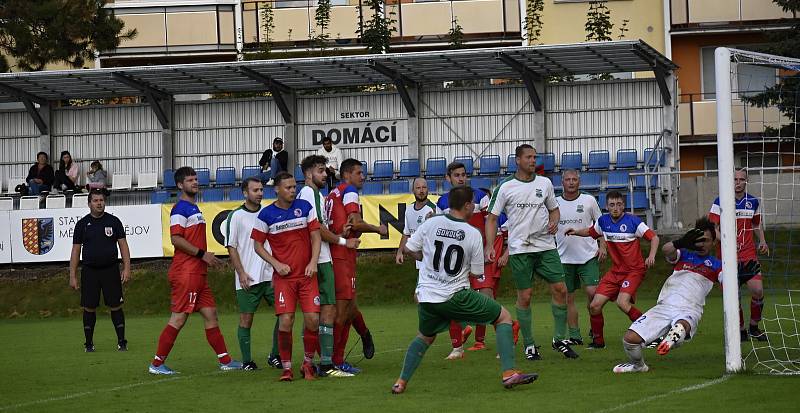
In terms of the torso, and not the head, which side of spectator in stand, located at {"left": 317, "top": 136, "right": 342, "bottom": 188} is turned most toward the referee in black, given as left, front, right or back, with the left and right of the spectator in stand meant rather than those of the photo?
front

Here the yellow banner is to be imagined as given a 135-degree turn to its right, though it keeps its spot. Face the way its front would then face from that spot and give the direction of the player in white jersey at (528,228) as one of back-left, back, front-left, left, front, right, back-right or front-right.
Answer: back-left

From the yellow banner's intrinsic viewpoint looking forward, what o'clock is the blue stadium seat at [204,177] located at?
The blue stadium seat is roughly at 5 o'clock from the yellow banner.

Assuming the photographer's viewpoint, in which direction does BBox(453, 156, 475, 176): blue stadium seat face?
facing the viewer

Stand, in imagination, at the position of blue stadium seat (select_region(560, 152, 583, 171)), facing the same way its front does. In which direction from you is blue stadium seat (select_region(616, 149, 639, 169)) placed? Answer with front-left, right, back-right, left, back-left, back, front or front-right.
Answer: left

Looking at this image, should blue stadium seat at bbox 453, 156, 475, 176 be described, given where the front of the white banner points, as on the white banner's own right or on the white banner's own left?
on the white banner's own left

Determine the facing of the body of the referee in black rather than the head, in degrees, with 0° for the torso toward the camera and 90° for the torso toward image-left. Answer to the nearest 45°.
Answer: approximately 0°

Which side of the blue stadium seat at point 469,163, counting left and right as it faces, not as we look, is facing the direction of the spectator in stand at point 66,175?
right

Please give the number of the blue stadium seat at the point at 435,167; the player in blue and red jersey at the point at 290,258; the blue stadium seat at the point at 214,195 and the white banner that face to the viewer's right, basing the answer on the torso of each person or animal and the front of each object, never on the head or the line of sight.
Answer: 0

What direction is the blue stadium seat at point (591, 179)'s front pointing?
toward the camera

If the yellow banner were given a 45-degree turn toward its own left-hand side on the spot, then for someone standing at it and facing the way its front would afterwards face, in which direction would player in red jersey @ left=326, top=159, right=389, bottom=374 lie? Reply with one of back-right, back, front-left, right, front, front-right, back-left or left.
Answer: front-right

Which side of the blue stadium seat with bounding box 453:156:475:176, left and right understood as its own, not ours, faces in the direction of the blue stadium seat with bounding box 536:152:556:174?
left

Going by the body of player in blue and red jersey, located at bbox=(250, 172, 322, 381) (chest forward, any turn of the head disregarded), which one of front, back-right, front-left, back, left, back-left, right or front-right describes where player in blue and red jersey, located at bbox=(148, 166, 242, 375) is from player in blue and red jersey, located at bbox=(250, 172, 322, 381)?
back-right

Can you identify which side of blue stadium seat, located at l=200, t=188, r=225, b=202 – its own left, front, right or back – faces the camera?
front

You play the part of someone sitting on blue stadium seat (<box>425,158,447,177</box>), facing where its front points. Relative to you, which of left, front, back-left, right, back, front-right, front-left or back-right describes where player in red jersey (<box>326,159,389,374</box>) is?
front

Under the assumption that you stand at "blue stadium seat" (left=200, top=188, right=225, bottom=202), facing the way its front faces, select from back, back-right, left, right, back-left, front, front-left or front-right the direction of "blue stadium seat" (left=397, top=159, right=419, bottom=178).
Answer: left

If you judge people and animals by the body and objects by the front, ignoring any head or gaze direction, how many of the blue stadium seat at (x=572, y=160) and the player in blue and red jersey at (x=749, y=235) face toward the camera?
2
